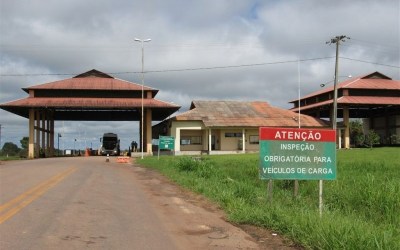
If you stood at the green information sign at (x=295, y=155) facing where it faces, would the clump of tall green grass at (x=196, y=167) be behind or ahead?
behind

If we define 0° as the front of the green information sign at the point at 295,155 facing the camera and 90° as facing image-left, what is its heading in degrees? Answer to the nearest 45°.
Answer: approximately 0°
